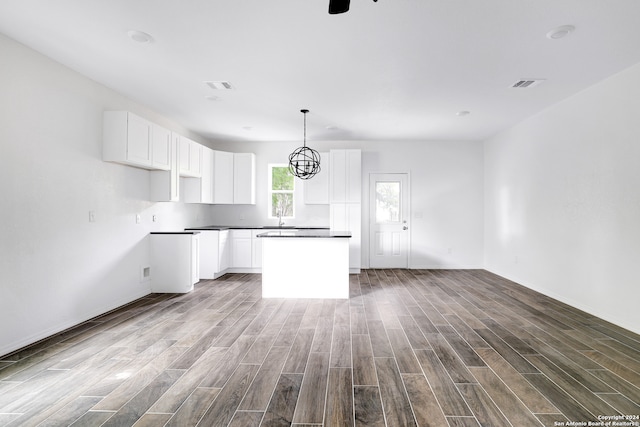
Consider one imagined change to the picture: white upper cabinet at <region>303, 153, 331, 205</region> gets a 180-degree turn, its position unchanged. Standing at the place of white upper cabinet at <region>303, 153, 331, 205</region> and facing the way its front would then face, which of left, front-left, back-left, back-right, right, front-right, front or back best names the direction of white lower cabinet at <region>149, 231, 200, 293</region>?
back-left

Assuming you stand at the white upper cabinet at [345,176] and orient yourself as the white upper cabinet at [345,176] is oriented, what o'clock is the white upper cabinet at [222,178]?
the white upper cabinet at [222,178] is roughly at 3 o'clock from the white upper cabinet at [345,176].

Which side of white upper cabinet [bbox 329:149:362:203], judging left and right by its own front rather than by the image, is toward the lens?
front

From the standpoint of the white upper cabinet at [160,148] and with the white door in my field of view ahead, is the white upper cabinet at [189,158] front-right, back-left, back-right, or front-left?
front-left

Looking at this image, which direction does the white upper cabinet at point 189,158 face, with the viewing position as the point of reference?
facing the viewer and to the right of the viewer

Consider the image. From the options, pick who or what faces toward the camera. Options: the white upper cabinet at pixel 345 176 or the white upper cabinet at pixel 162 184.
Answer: the white upper cabinet at pixel 345 176

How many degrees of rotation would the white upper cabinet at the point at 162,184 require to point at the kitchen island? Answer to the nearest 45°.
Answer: approximately 45° to its right

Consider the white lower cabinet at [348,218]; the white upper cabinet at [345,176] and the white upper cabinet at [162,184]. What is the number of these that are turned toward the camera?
2

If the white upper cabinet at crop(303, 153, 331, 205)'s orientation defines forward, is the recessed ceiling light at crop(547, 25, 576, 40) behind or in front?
in front

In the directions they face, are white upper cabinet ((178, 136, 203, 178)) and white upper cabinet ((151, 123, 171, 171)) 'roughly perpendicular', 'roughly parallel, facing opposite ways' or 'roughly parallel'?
roughly parallel

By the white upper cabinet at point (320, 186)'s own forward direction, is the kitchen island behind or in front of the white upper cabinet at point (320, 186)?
in front

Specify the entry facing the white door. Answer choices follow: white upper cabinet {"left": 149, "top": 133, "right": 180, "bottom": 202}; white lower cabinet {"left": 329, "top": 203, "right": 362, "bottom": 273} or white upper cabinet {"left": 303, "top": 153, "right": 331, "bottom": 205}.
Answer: white upper cabinet {"left": 149, "top": 133, "right": 180, "bottom": 202}

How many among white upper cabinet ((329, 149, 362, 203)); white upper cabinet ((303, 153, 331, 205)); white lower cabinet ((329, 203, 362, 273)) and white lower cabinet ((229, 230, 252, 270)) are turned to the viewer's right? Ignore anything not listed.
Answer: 0
